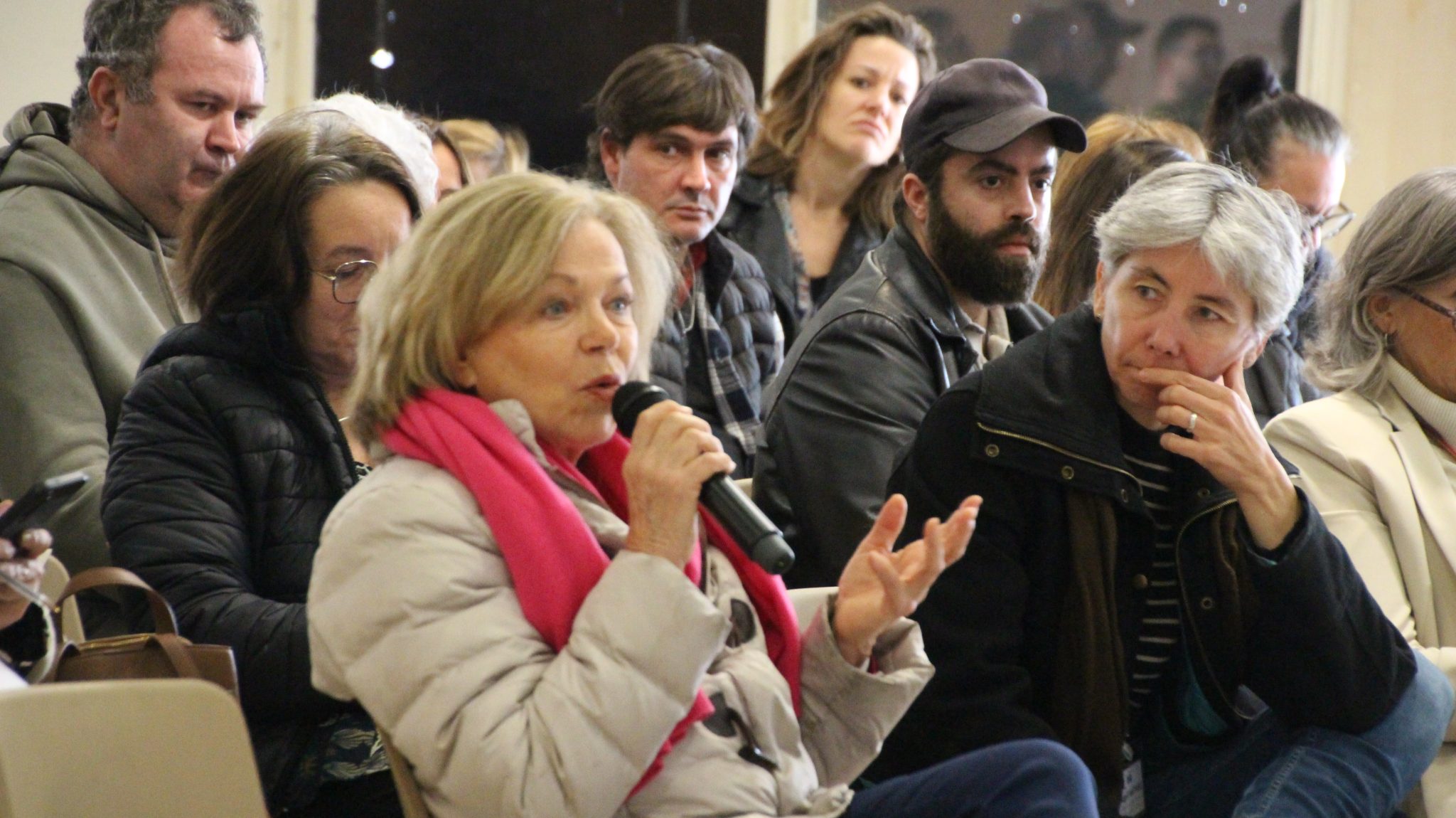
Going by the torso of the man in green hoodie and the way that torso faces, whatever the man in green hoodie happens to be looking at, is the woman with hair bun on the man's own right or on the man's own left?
on the man's own left

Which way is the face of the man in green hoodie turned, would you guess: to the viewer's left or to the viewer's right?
to the viewer's right

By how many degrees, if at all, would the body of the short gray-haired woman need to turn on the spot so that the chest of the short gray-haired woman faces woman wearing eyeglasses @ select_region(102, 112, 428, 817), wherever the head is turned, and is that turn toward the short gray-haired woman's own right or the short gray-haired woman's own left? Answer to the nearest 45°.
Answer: approximately 90° to the short gray-haired woman's own right

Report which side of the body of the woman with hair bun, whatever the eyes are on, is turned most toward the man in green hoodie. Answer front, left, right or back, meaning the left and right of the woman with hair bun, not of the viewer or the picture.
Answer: right

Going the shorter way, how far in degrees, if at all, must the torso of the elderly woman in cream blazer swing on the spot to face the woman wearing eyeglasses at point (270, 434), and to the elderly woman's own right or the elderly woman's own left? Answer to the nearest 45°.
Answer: approximately 90° to the elderly woman's own right
